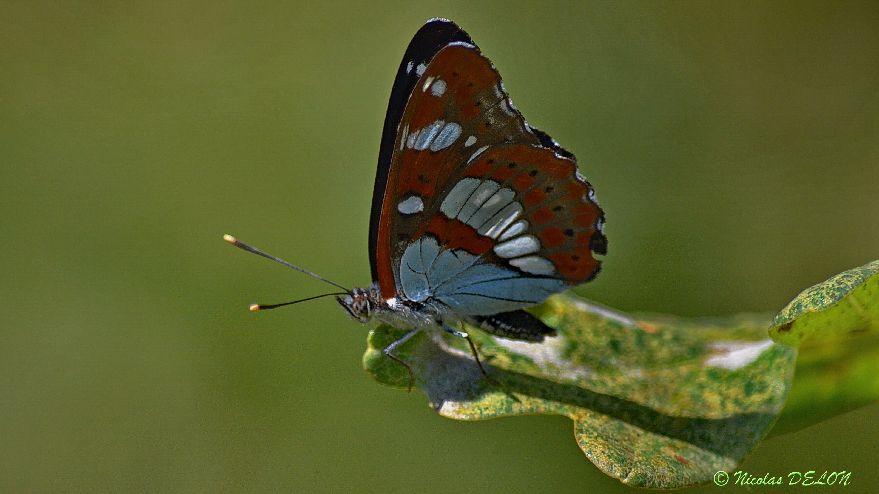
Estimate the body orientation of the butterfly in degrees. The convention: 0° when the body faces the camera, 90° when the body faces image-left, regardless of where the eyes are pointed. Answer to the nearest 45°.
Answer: approximately 90°

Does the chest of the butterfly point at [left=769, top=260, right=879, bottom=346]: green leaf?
no

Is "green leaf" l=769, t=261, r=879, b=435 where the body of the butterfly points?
no
